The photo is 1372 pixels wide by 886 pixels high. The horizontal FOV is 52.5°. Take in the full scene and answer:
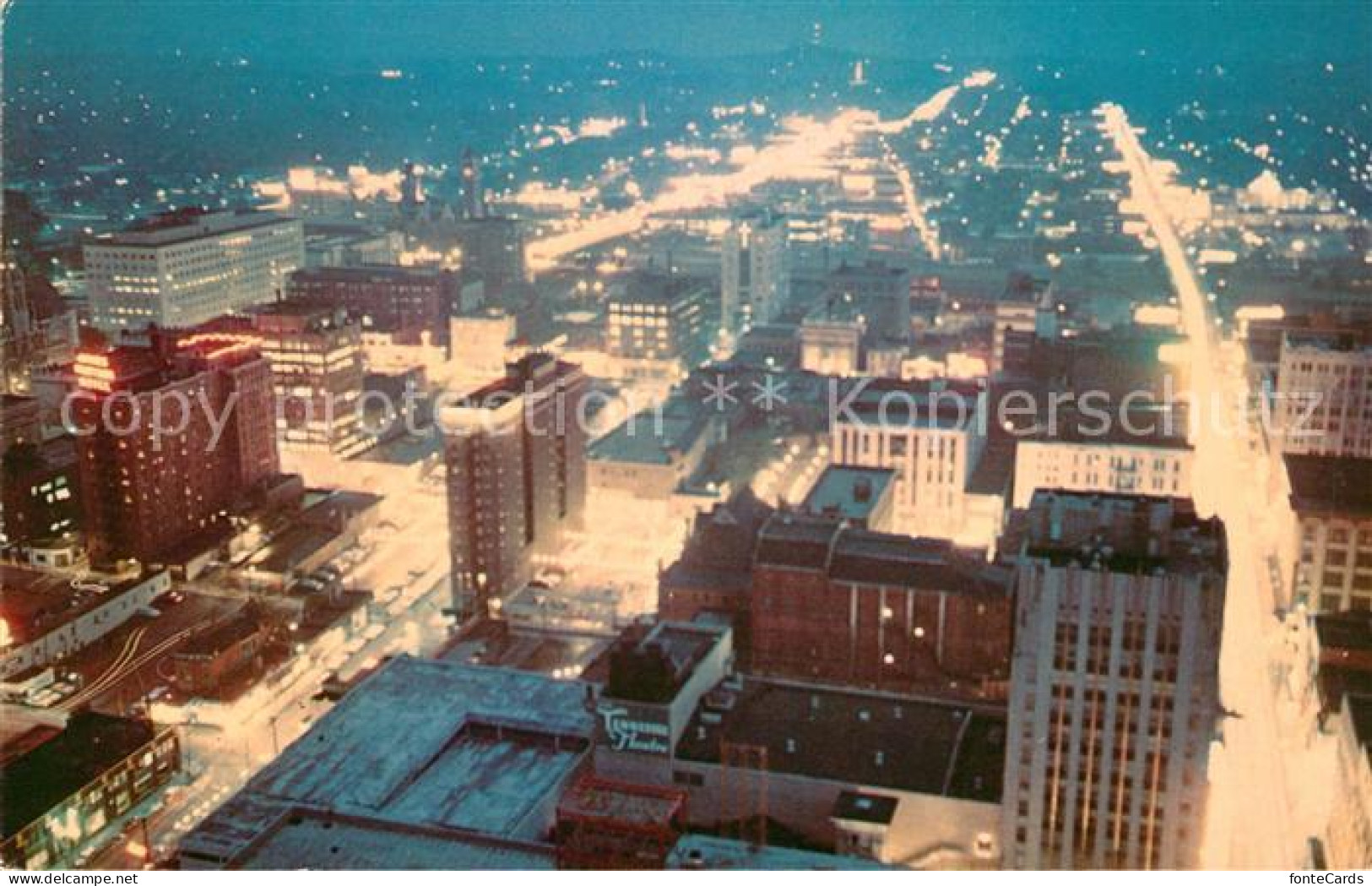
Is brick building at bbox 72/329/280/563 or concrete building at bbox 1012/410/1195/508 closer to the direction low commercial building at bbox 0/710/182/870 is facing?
the concrete building

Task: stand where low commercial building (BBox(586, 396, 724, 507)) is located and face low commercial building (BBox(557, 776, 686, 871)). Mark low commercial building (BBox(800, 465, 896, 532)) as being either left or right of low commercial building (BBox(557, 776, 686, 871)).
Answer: left

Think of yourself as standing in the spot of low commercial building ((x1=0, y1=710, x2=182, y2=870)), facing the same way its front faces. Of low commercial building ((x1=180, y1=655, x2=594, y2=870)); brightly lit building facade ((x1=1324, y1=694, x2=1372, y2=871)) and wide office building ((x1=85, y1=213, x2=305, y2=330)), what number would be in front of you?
2

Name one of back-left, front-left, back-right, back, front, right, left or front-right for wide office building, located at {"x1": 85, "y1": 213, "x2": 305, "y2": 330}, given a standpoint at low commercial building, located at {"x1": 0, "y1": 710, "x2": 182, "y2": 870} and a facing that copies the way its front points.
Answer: back-left

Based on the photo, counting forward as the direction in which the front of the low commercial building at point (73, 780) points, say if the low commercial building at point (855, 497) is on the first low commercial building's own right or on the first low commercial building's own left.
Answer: on the first low commercial building's own left

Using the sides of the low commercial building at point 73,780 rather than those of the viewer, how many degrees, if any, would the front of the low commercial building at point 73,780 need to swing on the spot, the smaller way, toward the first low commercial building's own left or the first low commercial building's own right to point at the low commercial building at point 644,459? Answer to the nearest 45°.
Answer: approximately 90° to the first low commercial building's own left

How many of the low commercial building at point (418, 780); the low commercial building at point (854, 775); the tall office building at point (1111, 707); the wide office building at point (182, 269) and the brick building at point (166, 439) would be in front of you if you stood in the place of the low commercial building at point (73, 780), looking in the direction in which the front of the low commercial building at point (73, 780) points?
3

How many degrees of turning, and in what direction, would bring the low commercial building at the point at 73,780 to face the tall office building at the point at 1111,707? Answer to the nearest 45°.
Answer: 0° — it already faces it

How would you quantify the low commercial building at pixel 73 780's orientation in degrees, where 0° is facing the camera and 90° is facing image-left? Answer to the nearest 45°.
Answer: approximately 315°

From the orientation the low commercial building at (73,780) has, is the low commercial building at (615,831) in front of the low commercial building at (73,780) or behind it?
in front

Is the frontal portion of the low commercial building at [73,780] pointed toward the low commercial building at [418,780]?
yes

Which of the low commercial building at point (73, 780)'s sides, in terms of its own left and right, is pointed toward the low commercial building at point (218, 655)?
left

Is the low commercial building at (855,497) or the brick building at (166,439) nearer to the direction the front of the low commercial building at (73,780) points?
the low commercial building
